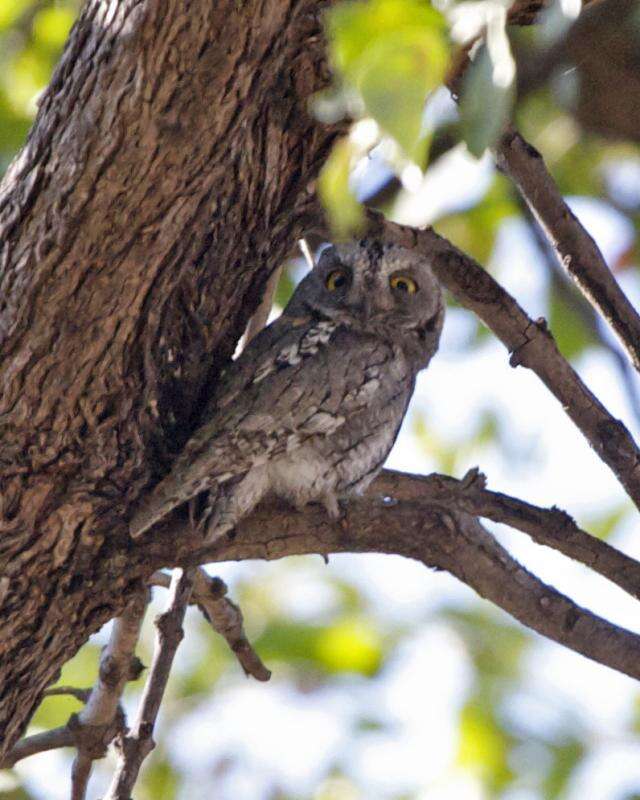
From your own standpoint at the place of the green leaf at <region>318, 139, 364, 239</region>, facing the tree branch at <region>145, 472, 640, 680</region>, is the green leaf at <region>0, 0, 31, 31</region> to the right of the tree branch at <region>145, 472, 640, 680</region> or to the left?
left

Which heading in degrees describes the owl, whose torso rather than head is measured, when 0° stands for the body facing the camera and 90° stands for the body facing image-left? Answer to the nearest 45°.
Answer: approximately 270°

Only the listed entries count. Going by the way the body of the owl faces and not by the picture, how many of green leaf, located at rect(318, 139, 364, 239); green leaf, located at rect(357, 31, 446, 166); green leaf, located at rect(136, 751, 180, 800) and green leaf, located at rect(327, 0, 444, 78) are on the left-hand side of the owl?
1
